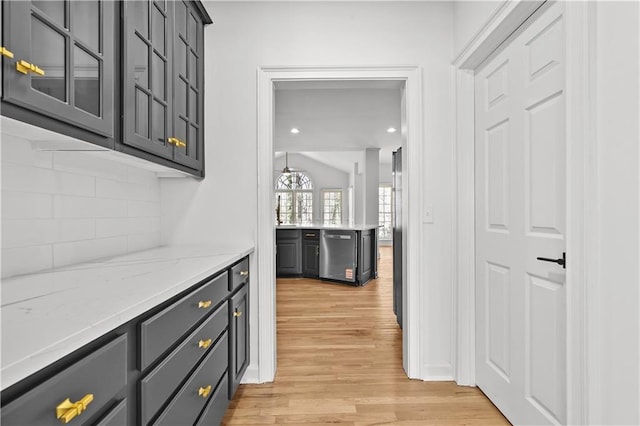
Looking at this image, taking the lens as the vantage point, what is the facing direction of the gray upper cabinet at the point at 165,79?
facing the viewer and to the right of the viewer

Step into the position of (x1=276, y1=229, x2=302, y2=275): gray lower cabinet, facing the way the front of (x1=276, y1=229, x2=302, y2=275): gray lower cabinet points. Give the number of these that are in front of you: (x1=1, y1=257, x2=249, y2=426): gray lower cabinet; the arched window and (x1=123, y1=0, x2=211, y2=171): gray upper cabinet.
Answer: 2

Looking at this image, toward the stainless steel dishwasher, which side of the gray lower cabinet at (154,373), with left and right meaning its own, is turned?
left

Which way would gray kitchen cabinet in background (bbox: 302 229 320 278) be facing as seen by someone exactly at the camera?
facing the viewer

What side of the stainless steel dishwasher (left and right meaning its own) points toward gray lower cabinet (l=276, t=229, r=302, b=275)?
right

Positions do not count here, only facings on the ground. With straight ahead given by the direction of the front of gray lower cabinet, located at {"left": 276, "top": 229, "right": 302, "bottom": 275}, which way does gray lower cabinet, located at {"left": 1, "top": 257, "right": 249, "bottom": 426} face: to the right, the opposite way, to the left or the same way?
to the left

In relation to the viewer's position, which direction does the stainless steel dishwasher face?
facing the viewer and to the left of the viewer

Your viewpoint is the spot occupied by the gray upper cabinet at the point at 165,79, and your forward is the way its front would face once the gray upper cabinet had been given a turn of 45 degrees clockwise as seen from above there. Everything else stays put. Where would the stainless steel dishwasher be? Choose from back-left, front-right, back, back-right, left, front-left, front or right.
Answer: back-left

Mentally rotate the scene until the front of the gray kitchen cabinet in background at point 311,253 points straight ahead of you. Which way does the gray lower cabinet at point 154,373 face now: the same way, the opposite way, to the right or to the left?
to the left

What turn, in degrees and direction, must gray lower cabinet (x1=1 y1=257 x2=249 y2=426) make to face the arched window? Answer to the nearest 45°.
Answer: approximately 90° to its left

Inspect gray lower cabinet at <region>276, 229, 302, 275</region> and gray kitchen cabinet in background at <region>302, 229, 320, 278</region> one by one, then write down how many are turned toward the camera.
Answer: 2

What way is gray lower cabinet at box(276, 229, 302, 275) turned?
toward the camera

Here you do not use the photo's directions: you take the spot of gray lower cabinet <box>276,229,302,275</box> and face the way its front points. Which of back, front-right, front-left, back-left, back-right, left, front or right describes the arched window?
back

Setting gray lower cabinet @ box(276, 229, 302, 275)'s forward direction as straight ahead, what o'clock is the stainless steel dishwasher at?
The stainless steel dishwasher is roughly at 10 o'clock from the gray lower cabinet.

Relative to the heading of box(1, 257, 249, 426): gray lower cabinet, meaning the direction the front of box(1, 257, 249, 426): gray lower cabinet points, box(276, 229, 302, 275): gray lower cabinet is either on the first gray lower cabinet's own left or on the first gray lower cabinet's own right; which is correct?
on the first gray lower cabinet's own left
